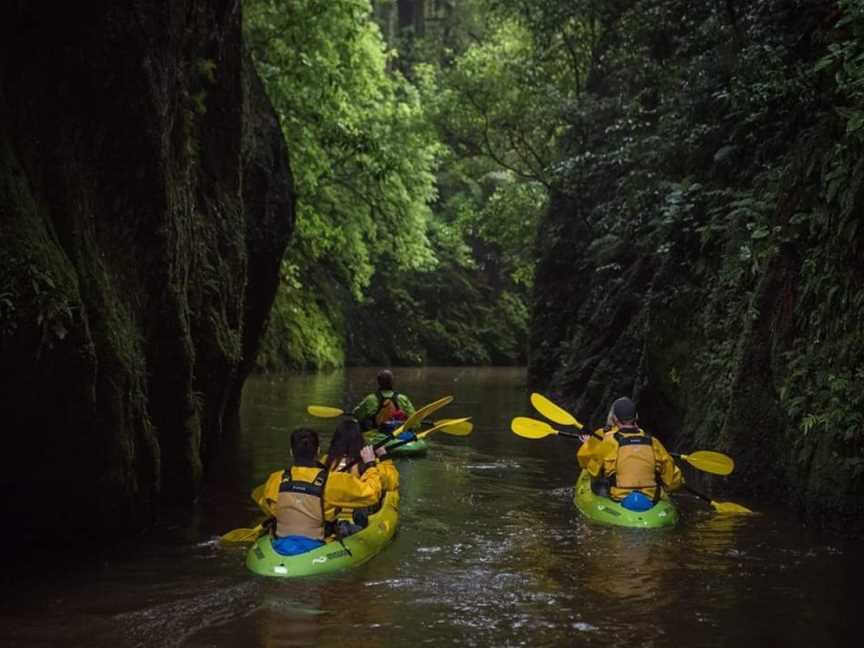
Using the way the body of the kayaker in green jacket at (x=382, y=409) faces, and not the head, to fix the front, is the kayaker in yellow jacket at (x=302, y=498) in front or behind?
behind

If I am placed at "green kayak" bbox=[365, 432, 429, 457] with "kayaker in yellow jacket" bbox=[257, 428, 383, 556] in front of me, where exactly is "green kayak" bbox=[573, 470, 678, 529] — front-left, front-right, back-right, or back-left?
front-left

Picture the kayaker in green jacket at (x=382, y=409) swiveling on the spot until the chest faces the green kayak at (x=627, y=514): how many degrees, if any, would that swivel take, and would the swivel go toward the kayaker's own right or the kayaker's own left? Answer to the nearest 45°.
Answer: approximately 135° to the kayaker's own right

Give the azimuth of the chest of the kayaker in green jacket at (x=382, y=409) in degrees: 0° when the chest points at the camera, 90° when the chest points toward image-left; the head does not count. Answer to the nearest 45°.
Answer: approximately 180°

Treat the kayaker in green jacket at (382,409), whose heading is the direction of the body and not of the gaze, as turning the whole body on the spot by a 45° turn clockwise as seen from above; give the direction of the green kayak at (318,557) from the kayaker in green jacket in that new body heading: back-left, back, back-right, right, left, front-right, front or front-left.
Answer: back-right

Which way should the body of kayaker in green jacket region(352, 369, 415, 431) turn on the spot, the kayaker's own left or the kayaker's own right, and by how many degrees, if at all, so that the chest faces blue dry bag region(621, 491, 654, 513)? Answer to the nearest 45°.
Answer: approximately 135° to the kayaker's own right

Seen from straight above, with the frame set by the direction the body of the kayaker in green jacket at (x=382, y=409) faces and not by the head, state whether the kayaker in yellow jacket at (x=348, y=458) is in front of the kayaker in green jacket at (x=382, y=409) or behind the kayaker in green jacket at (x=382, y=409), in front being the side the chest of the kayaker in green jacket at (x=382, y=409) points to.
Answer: behind
